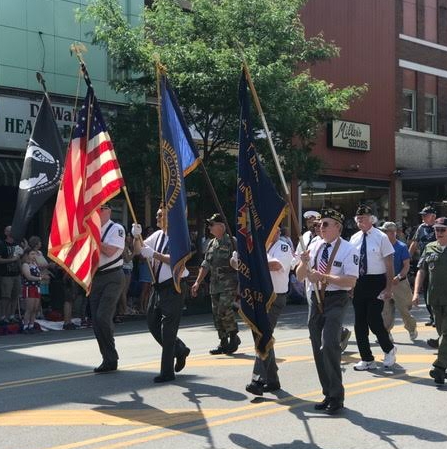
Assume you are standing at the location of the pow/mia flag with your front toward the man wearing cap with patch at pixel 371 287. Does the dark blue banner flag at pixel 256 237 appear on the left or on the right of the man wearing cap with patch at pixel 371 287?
right

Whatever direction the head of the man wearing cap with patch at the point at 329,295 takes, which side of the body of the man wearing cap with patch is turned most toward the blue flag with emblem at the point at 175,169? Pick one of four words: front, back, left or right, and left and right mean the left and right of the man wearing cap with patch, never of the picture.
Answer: right

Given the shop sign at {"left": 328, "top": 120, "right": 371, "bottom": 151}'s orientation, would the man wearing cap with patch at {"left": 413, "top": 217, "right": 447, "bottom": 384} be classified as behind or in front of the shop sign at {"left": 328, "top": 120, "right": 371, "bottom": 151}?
in front

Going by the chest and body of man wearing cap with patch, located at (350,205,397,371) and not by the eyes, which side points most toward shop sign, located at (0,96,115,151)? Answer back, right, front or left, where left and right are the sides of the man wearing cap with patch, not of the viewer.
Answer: right
